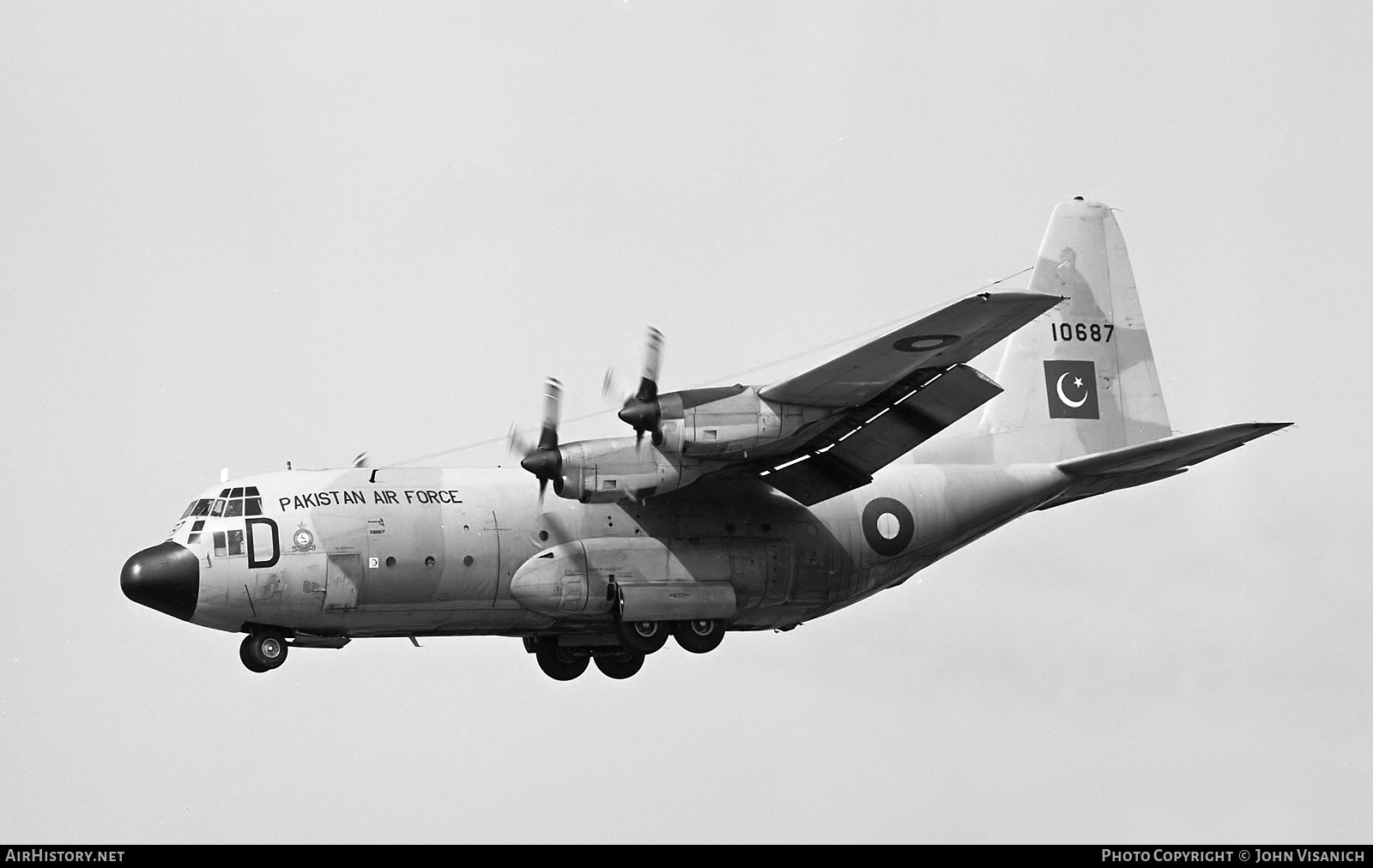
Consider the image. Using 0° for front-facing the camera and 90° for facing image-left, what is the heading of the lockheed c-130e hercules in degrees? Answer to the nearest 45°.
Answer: approximately 45°
